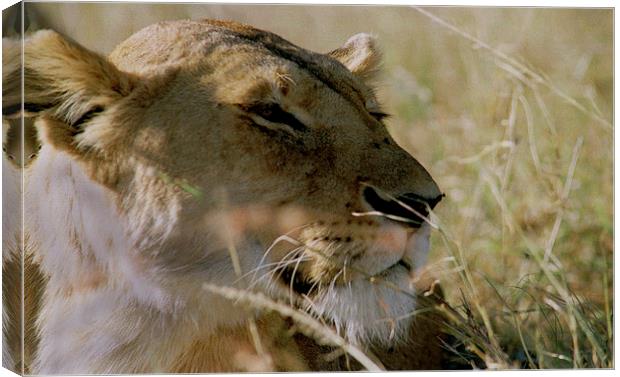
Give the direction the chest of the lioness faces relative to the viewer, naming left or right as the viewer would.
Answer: facing the viewer and to the right of the viewer
